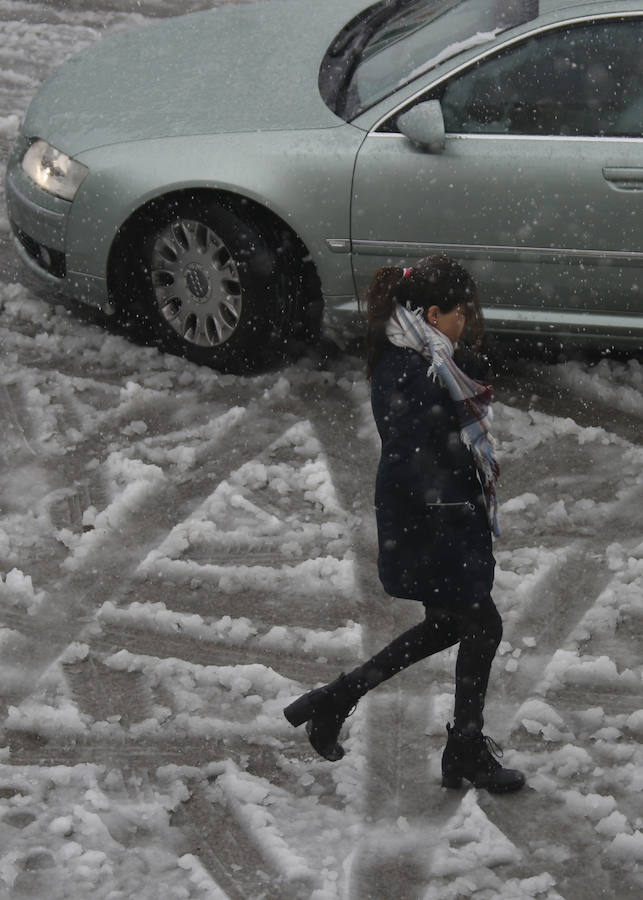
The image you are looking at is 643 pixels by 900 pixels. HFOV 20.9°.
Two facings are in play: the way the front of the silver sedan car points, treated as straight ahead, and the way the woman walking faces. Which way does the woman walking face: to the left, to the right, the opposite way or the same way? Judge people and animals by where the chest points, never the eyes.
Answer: the opposite way

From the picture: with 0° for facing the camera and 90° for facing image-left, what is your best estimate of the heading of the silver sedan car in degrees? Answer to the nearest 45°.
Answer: approximately 90°

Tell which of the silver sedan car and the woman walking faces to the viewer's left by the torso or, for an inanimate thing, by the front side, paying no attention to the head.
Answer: the silver sedan car

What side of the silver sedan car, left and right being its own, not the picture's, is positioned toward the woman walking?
left

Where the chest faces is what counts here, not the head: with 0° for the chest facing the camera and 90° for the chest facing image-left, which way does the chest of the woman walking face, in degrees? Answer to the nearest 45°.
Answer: approximately 270°

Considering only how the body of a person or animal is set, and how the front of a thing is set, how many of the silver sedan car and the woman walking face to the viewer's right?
1

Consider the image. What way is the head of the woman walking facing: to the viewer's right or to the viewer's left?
to the viewer's right

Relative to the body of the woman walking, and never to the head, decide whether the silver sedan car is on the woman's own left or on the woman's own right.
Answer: on the woman's own left
